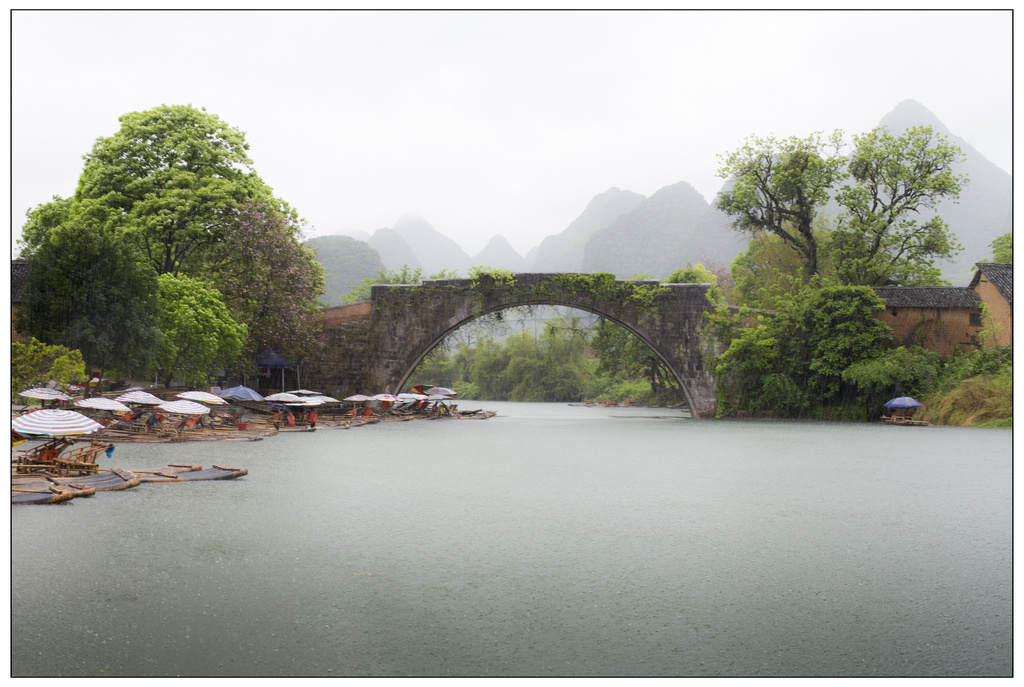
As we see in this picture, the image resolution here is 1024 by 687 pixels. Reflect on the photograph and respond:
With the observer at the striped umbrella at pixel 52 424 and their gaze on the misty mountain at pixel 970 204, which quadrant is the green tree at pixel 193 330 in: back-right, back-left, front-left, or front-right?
front-left

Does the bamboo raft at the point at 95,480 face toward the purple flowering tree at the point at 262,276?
no

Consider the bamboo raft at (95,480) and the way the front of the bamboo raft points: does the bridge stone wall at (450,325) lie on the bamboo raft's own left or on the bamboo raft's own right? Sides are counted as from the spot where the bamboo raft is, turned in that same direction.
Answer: on the bamboo raft's own left

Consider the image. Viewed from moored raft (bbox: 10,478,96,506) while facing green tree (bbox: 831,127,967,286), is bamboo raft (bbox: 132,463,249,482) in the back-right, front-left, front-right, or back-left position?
front-left

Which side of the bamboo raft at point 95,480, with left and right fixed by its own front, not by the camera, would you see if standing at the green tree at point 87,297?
left

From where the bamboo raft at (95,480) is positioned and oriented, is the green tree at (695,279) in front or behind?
in front

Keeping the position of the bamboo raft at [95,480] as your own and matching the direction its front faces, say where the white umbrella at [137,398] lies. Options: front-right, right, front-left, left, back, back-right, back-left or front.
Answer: left

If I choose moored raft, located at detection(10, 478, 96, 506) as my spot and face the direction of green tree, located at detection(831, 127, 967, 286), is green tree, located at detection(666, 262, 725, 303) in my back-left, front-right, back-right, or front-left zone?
front-left

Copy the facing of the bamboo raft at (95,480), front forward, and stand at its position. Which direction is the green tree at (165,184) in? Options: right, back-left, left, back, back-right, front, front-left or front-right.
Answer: left

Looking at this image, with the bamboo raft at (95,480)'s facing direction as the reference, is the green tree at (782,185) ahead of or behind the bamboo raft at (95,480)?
ahead

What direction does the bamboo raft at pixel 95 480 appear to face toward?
to the viewer's right
